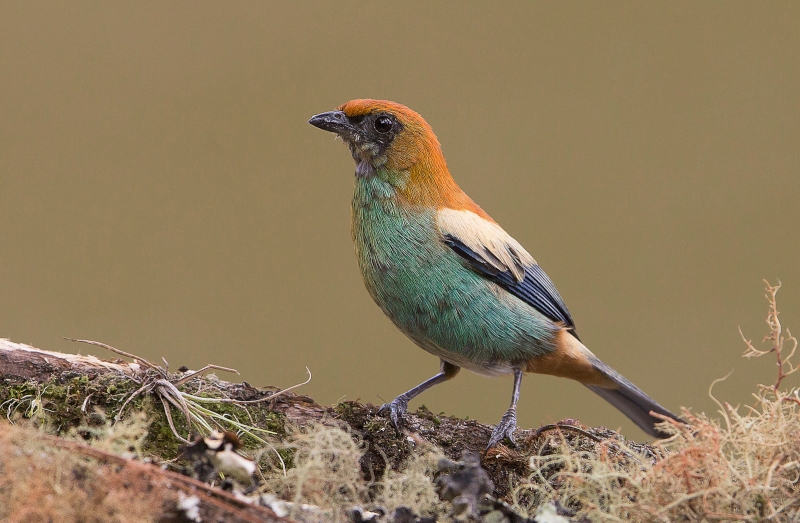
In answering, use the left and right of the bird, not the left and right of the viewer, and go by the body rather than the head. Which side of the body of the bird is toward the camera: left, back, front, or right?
left
